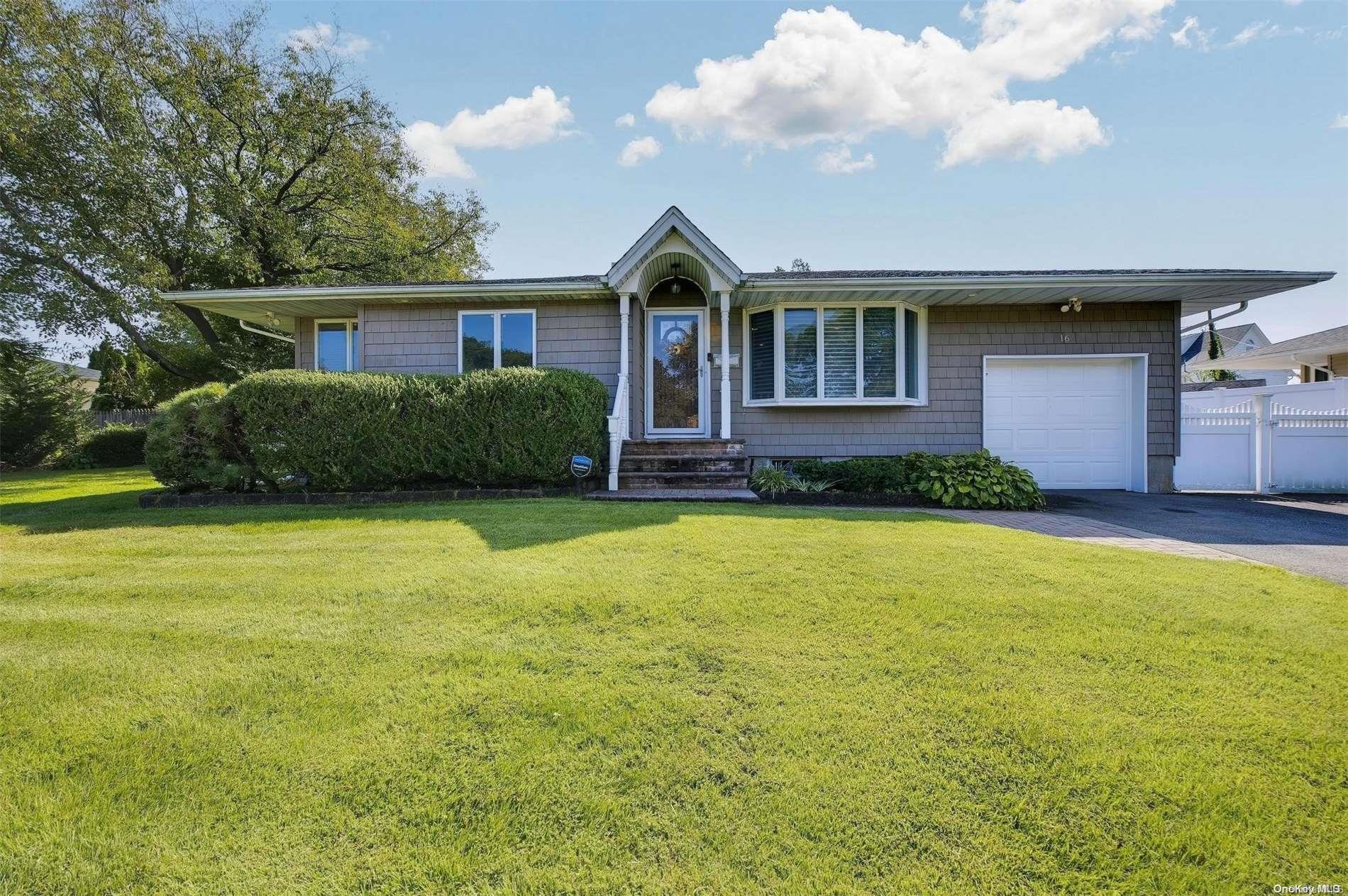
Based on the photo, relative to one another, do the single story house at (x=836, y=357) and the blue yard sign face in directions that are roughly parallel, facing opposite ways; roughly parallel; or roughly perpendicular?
roughly parallel

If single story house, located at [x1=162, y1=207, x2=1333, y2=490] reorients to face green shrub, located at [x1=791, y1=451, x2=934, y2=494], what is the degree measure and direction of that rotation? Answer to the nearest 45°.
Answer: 0° — it already faces it

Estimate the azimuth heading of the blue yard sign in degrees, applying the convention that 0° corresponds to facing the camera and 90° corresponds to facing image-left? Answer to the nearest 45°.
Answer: approximately 0°

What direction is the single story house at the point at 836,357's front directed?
toward the camera

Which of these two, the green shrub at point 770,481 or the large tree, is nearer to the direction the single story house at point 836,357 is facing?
the green shrub

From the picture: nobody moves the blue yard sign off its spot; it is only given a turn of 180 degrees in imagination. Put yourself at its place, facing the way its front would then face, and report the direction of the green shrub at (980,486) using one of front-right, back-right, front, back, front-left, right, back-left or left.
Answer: right

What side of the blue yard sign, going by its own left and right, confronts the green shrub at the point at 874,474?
left

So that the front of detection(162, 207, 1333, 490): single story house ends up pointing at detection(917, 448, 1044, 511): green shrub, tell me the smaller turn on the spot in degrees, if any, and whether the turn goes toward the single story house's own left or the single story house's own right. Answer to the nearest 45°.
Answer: approximately 45° to the single story house's own left

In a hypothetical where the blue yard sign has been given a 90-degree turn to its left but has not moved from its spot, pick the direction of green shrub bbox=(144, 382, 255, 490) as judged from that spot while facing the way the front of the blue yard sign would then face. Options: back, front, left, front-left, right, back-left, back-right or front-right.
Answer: back

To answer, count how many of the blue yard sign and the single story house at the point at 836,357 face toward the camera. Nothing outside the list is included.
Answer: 2
